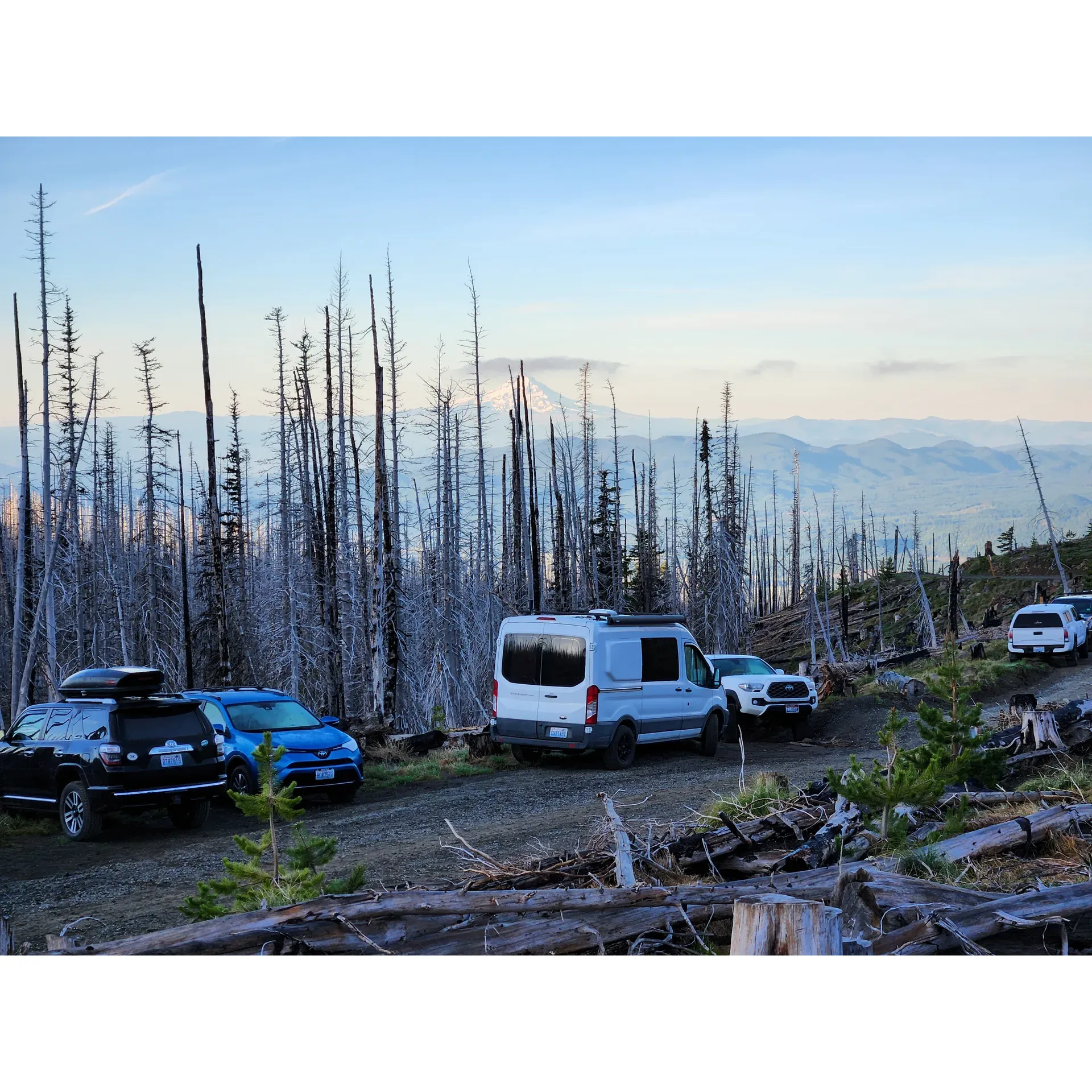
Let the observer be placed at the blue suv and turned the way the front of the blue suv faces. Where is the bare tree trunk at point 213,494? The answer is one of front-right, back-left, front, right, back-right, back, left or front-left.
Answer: back-left

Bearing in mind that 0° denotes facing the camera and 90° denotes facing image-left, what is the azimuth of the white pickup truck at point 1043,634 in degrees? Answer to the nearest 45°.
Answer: approximately 225°

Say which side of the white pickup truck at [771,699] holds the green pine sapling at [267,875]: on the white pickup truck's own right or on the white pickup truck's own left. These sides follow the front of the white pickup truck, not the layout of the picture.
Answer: on the white pickup truck's own right

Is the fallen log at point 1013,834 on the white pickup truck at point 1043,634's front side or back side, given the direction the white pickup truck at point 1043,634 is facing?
on the back side

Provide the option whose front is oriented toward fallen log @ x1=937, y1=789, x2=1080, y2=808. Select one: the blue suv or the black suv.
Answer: the blue suv

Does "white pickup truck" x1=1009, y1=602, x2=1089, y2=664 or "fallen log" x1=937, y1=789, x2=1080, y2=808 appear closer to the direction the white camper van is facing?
the white pickup truck

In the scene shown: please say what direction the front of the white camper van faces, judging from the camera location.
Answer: facing away from the viewer and to the right of the viewer

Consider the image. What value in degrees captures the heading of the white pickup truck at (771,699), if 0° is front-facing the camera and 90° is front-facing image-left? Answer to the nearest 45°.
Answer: approximately 315°

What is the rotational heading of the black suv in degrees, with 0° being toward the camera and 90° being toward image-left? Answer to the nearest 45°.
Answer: approximately 135°

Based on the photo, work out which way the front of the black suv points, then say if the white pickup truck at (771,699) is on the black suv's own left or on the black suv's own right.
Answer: on the black suv's own right

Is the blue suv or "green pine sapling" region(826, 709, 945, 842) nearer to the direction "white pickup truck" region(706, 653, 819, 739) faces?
the green pine sapling
